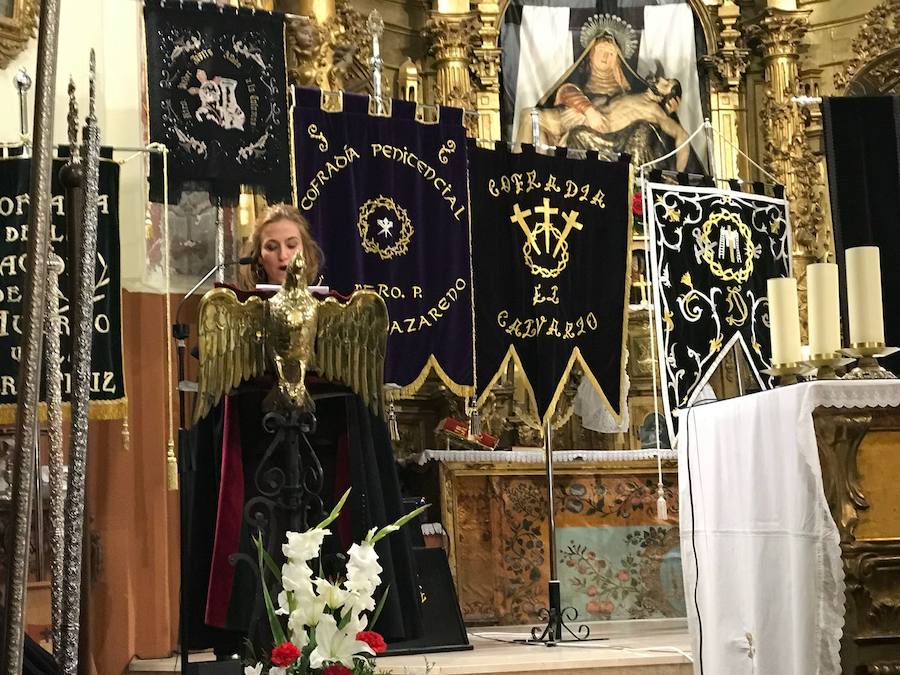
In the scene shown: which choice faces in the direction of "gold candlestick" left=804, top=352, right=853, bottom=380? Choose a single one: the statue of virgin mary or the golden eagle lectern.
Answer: the statue of virgin mary

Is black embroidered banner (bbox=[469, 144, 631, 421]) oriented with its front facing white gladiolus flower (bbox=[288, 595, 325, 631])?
yes

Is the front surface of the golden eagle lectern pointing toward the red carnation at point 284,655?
yes

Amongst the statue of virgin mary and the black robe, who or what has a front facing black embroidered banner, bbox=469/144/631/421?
the statue of virgin mary

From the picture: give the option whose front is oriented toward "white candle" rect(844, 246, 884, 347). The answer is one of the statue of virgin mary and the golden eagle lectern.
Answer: the statue of virgin mary

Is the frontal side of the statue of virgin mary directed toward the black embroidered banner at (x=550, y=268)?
yes

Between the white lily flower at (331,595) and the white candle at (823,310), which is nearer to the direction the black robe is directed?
the white lily flower

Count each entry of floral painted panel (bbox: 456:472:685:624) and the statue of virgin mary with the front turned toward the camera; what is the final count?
2
